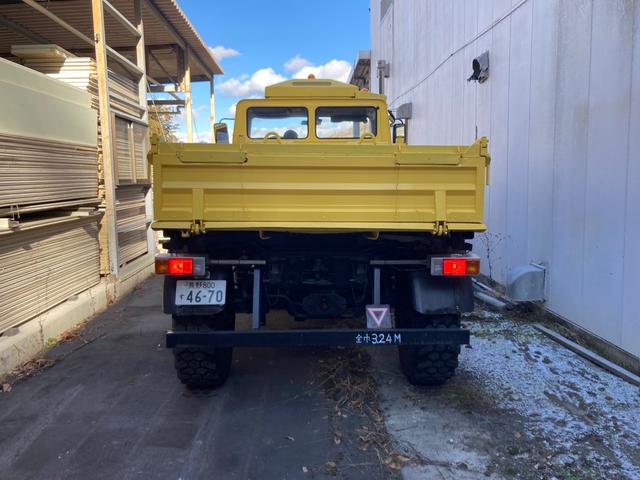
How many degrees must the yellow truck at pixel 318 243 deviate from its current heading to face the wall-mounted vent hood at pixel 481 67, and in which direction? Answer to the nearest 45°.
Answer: approximately 45° to its right

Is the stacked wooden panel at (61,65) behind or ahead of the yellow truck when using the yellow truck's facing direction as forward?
ahead

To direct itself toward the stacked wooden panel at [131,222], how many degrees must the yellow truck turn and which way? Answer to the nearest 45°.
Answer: approximately 45° to its left

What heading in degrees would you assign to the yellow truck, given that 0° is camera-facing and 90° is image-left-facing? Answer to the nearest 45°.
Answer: approximately 180°

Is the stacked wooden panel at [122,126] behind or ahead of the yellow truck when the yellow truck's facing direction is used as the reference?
ahead

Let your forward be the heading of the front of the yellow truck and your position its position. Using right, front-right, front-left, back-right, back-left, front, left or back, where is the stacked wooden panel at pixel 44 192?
front-left
